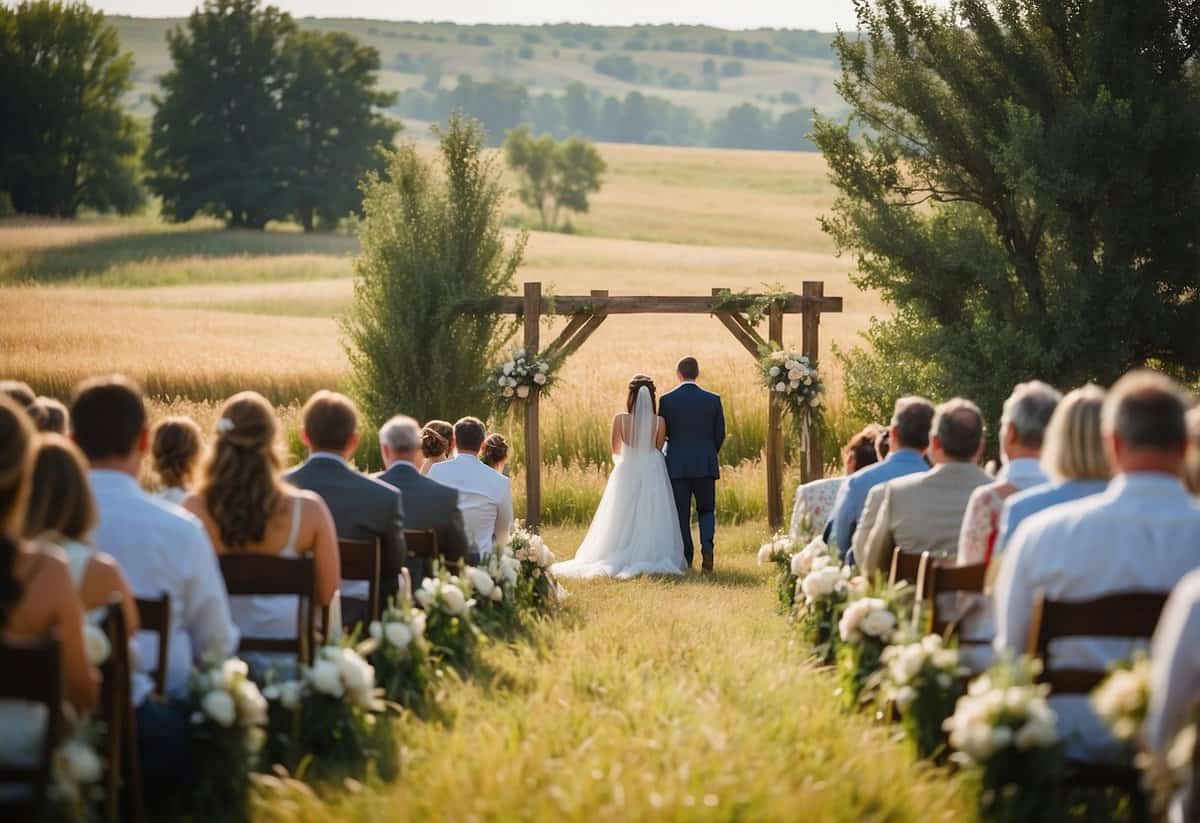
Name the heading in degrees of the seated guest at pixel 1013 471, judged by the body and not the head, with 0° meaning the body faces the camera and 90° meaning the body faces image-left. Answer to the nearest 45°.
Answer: approximately 135°

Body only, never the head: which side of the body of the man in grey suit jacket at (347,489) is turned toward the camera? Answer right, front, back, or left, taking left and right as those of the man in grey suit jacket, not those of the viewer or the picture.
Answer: back

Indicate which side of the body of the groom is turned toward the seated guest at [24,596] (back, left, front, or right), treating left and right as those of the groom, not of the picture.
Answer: back

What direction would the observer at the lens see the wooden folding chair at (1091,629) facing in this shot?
facing away from the viewer

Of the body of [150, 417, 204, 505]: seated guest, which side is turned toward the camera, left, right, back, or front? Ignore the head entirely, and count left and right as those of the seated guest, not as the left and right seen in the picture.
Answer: back

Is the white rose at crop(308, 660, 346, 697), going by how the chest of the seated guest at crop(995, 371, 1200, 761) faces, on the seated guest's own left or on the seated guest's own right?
on the seated guest's own left

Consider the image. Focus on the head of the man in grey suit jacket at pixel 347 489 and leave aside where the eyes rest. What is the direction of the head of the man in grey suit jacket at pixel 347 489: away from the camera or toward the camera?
away from the camera

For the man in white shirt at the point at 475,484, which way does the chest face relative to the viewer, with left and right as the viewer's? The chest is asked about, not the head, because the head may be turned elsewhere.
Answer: facing away from the viewer

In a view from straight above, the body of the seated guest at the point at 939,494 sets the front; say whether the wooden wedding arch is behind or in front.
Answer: in front

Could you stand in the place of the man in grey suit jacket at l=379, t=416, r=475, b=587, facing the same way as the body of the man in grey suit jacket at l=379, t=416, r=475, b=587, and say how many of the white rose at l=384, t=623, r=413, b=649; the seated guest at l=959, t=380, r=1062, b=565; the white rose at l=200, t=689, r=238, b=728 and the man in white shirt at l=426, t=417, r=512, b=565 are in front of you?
1

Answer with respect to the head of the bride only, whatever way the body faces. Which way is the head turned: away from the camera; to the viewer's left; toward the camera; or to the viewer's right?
away from the camera

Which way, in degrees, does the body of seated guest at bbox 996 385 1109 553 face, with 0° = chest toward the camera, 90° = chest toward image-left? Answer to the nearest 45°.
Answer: approximately 180°

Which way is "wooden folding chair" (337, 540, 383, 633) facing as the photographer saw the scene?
facing away from the viewer

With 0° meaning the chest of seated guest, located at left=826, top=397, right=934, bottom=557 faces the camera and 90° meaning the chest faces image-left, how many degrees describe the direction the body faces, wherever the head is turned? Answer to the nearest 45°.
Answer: approximately 180°

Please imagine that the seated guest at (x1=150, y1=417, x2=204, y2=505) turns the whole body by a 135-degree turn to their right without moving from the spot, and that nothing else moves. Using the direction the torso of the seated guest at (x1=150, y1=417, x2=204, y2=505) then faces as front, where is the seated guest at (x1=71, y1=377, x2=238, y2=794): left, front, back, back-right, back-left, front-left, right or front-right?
front-right

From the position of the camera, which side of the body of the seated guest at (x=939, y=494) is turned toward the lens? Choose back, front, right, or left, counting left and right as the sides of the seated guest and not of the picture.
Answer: back

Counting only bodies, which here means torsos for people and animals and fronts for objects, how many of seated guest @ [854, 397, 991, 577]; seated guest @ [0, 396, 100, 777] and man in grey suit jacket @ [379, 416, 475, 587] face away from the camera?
3

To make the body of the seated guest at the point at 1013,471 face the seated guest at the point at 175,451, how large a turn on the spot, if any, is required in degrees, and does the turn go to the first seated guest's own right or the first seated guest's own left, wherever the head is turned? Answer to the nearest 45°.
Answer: approximately 45° to the first seated guest's own left

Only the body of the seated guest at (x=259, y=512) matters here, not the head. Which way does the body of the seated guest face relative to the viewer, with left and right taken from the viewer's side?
facing away from the viewer

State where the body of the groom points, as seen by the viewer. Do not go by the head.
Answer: away from the camera

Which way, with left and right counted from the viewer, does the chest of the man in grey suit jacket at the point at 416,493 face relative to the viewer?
facing away from the viewer

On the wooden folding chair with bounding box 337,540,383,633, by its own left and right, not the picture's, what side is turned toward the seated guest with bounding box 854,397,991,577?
right

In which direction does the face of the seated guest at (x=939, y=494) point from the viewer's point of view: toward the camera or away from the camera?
away from the camera

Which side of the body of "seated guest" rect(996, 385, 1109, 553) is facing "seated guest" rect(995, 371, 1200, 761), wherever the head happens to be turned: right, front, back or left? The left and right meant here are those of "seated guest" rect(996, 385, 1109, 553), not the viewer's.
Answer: back

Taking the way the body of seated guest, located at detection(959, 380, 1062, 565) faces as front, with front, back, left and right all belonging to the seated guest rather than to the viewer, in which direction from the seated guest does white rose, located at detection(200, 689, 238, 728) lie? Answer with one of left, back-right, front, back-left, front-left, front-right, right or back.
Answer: left
